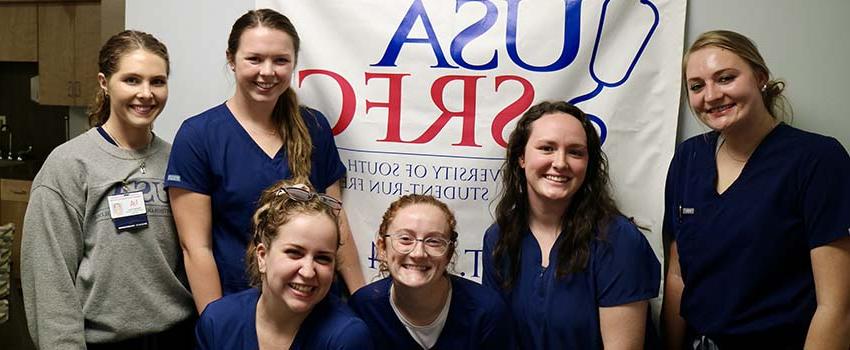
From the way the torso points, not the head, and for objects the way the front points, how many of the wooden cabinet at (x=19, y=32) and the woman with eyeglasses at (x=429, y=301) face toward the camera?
2

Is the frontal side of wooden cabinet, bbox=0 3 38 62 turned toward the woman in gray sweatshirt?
yes

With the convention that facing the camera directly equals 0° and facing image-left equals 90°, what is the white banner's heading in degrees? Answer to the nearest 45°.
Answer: approximately 0°

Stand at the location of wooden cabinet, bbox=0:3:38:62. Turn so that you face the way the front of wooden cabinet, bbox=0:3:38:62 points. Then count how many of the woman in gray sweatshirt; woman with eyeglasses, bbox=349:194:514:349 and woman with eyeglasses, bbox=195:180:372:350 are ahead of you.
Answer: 3

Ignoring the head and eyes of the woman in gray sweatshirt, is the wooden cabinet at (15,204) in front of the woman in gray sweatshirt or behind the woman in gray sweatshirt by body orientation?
behind

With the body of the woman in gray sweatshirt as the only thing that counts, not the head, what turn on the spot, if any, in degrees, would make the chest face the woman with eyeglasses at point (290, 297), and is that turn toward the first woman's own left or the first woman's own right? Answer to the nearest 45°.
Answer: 0° — they already face them
